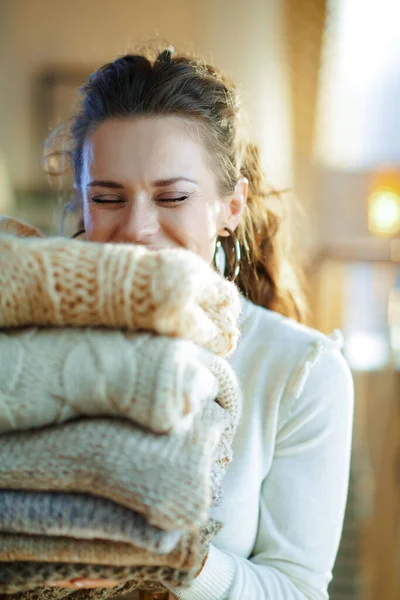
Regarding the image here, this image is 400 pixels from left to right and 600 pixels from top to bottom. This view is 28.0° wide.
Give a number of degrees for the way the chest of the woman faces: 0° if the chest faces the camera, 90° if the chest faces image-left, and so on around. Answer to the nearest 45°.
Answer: approximately 45°
